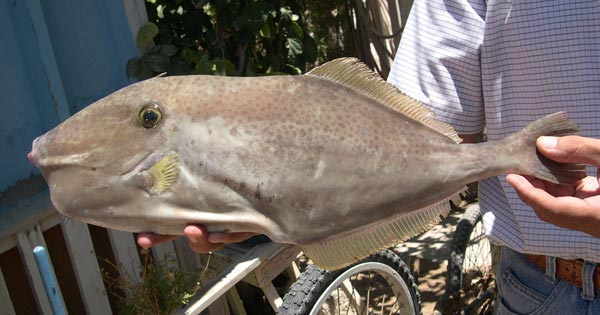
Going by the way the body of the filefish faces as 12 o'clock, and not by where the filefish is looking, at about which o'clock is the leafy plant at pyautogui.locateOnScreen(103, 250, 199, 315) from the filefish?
The leafy plant is roughly at 2 o'clock from the filefish.

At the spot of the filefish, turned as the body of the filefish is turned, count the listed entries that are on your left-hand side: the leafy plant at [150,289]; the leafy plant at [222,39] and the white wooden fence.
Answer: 0

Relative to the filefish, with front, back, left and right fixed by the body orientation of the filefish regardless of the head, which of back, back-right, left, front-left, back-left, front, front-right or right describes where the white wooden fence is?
front-right

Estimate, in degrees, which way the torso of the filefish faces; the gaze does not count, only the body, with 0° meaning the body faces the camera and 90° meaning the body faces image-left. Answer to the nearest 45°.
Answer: approximately 90°

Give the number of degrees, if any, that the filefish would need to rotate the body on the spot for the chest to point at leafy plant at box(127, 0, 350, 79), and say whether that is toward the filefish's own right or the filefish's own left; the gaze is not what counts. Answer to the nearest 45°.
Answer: approximately 90° to the filefish's own right
